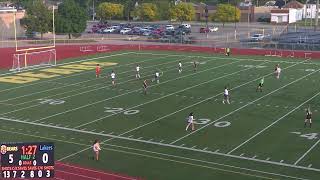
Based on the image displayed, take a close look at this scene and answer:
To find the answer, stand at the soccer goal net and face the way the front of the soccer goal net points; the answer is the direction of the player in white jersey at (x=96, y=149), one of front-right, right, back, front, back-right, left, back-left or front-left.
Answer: front-right

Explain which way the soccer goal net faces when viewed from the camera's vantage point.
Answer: facing the viewer and to the right of the viewer
